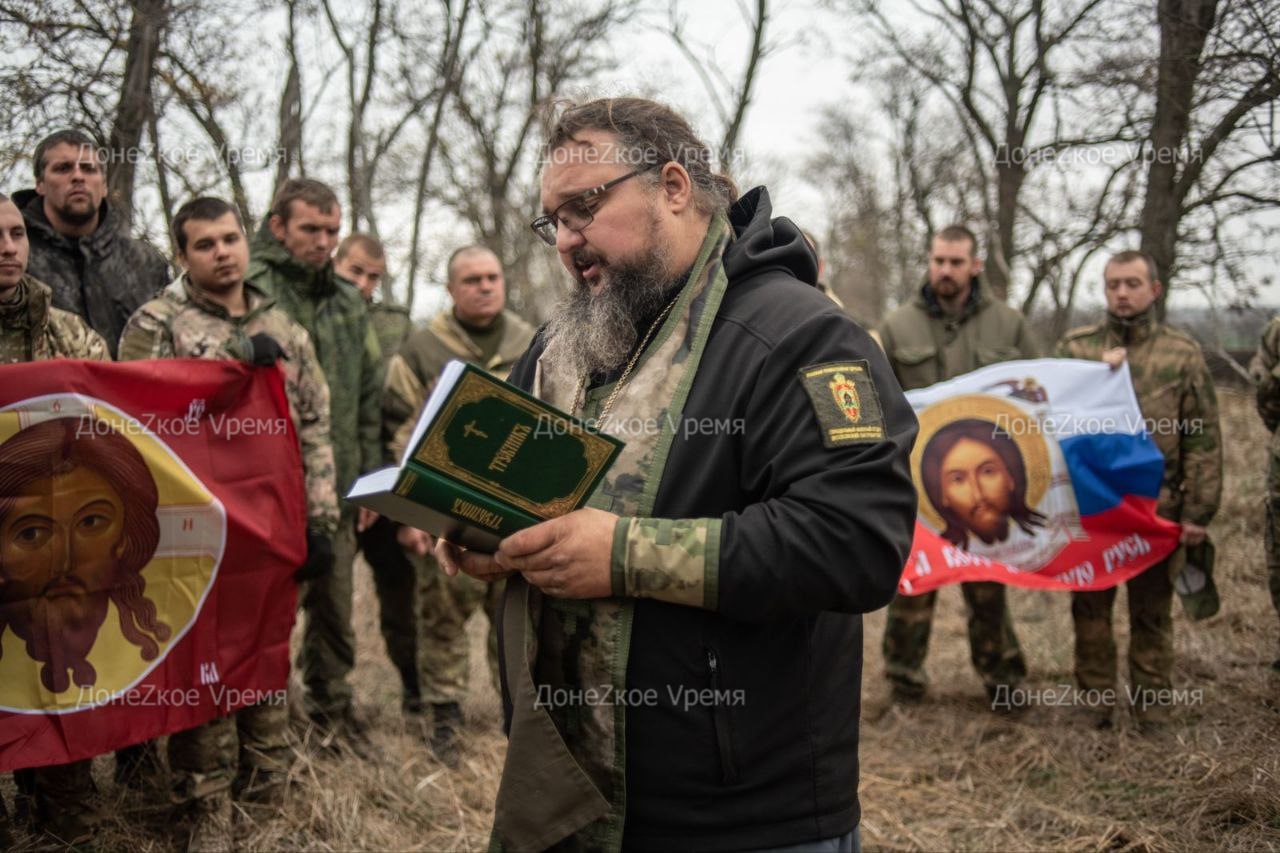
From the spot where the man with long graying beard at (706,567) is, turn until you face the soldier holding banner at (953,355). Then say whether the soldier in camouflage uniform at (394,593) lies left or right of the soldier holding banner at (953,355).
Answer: left

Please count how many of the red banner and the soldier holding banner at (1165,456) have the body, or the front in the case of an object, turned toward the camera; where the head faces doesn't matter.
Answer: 2

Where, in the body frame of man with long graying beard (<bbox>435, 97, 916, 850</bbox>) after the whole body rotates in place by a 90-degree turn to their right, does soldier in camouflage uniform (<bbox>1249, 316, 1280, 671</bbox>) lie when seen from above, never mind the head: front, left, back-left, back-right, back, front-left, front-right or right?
right

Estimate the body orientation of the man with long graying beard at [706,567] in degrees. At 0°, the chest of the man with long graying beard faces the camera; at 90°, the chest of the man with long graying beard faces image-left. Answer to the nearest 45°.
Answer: approximately 45°

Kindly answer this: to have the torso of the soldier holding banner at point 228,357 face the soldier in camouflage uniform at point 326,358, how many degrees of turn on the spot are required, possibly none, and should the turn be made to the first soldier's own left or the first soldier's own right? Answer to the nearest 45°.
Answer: approximately 90° to the first soldier's own left
